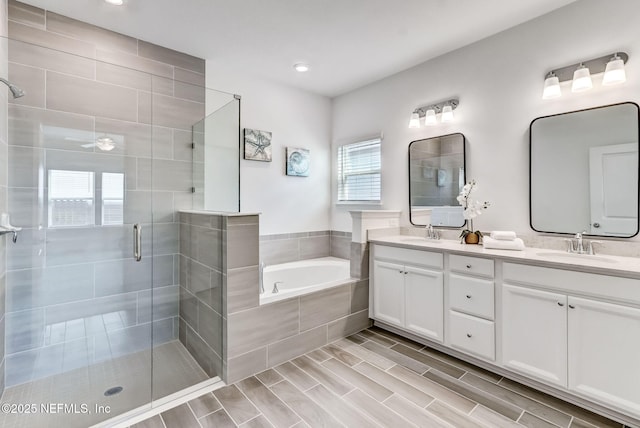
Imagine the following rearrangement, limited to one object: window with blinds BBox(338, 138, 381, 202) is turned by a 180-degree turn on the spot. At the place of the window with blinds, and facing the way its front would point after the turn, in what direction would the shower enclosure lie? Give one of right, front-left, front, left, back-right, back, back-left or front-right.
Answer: back

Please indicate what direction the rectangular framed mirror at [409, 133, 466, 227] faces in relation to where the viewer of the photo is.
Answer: facing the viewer and to the left of the viewer

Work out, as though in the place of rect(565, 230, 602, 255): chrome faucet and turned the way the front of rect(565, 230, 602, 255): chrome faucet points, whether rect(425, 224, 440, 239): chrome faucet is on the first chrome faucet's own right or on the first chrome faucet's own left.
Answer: on the first chrome faucet's own right

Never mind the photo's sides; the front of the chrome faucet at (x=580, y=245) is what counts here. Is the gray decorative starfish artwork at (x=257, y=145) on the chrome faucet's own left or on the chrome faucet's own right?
on the chrome faucet's own right

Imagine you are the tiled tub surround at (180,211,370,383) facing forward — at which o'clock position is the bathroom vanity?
The bathroom vanity is roughly at 11 o'clock from the tiled tub surround.

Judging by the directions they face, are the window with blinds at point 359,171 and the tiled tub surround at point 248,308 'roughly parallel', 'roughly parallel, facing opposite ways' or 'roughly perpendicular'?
roughly perpendicular

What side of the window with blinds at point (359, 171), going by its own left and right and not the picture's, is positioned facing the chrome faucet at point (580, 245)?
left

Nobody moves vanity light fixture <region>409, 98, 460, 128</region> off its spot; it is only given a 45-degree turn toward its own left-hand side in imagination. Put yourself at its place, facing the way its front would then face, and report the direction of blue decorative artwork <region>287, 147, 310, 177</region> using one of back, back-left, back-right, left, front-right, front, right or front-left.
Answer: right

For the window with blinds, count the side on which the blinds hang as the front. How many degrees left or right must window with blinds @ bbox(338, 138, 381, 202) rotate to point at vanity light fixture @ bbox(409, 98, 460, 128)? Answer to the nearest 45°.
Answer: approximately 90° to its left

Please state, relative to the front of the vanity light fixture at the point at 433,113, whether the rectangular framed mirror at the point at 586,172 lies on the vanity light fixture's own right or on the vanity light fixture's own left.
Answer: on the vanity light fixture's own left

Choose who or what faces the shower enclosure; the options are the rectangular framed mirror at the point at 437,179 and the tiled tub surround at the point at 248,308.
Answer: the rectangular framed mirror

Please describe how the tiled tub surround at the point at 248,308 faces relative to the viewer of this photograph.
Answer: facing the viewer and to the right of the viewer

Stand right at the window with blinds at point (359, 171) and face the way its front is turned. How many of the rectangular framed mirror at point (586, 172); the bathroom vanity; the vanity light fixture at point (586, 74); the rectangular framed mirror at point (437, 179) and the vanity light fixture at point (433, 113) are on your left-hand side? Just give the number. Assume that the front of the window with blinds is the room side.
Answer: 5

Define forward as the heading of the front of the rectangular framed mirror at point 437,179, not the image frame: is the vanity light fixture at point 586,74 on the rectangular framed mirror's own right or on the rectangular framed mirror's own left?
on the rectangular framed mirror's own left
